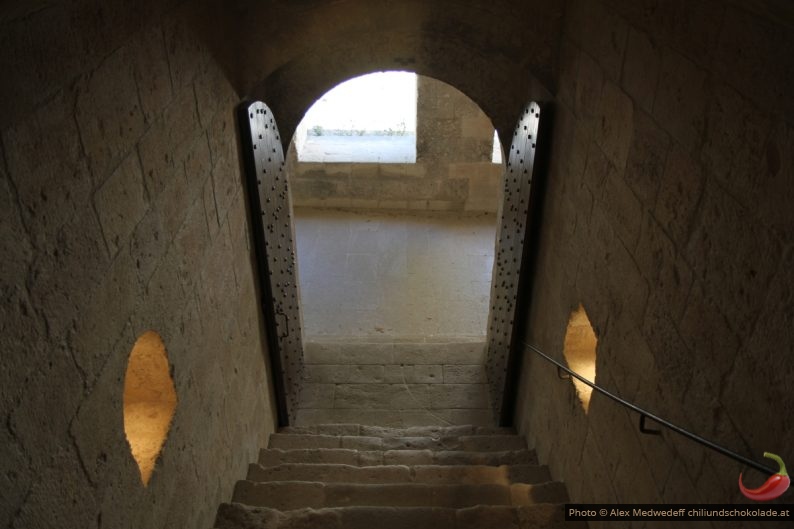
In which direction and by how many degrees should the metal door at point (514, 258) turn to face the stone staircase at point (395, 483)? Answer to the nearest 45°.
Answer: approximately 90° to its left

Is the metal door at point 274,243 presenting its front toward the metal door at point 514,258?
yes

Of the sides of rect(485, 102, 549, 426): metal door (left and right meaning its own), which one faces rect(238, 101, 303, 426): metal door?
front

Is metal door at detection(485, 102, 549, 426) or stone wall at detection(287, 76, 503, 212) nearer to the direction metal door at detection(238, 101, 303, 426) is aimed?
the metal door

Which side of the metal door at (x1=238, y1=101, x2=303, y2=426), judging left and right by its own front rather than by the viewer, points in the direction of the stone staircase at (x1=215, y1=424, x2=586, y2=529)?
right

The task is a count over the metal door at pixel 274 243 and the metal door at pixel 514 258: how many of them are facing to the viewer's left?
1

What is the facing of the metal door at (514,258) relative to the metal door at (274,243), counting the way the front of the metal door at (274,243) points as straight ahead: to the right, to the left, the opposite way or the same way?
the opposite way

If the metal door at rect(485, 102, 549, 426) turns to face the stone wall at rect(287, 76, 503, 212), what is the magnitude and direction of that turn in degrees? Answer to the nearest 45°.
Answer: approximately 90° to its right

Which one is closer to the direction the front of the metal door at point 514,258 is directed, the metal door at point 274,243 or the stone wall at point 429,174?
the metal door

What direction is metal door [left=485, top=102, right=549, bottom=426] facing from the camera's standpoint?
to the viewer's left

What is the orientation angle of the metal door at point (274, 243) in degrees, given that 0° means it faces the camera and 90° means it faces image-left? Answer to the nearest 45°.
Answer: approximately 270°
